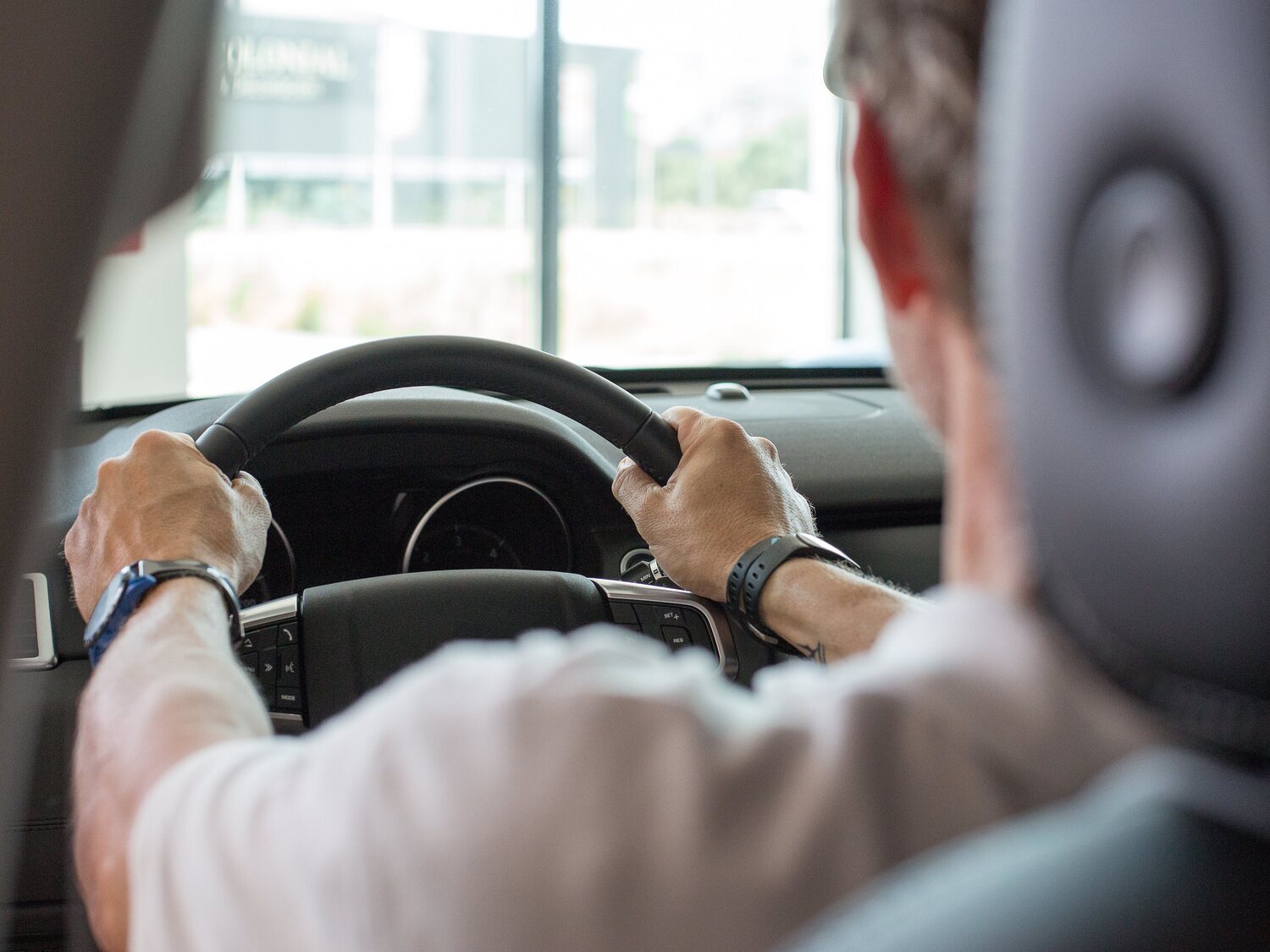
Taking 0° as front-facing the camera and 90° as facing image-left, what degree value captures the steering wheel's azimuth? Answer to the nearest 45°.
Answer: approximately 0°
